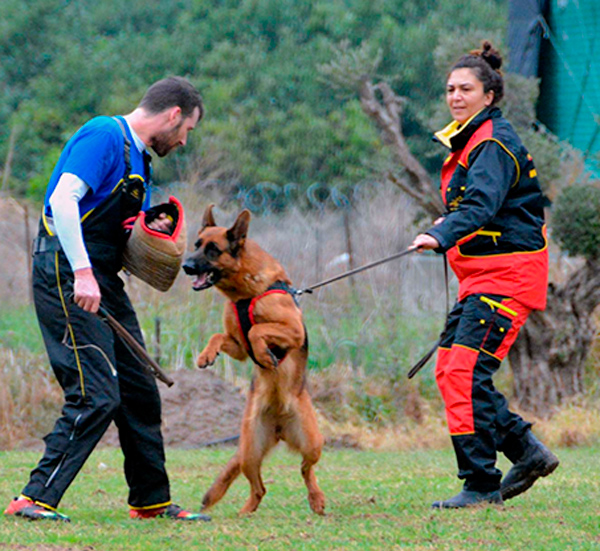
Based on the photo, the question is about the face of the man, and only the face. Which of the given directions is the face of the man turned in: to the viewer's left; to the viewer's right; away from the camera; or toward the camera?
to the viewer's right

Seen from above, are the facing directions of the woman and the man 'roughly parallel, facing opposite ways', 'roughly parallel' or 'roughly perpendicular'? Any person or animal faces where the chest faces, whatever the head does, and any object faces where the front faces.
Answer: roughly parallel, facing opposite ways

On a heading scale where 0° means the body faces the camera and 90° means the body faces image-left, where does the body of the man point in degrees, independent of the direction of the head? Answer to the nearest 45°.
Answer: approximately 270°

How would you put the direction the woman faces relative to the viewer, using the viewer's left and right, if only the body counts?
facing to the left of the viewer

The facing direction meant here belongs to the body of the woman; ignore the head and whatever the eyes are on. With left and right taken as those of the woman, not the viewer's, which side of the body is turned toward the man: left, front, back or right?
front

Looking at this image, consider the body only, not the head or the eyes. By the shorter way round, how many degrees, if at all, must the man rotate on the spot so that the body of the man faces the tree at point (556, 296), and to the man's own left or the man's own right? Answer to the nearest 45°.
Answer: approximately 45° to the man's own left

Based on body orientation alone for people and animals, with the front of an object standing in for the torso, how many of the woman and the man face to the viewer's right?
1

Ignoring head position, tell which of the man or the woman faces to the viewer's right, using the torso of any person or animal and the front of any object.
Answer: the man

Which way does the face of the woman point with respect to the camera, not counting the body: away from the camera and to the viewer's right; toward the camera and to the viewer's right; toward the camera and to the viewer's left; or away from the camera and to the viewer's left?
toward the camera and to the viewer's left

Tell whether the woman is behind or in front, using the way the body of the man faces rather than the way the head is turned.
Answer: in front

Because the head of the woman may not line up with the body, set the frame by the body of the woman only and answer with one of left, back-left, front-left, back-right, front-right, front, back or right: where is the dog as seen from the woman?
front
